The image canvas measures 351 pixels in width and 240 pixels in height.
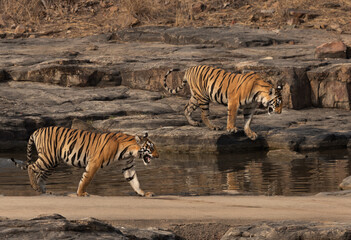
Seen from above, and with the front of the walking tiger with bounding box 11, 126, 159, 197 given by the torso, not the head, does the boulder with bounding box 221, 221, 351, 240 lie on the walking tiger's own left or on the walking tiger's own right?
on the walking tiger's own right

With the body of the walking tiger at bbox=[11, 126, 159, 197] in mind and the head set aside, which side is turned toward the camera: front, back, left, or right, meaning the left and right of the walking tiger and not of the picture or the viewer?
right

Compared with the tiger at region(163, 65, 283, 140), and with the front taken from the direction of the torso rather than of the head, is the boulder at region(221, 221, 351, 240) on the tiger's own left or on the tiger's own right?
on the tiger's own right

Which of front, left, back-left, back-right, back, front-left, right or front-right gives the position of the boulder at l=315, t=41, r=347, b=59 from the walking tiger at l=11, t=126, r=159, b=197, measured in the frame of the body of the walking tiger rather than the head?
front-left

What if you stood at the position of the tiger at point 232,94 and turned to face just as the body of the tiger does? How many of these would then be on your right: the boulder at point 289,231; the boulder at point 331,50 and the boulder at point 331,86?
1

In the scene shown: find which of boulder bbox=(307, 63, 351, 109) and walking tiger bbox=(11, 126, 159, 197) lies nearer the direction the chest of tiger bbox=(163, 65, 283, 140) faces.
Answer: the boulder

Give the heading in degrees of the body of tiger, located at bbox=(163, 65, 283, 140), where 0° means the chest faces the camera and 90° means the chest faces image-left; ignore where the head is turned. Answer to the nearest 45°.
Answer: approximately 270°

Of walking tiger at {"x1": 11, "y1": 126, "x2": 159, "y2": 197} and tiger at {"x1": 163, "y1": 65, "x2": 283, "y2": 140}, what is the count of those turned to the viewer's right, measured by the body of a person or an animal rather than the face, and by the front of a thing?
2

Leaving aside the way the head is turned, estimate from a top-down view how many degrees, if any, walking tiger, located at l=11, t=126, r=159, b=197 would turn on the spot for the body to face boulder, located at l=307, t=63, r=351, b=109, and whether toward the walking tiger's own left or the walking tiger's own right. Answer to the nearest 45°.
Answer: approximately 45° to the walking tiger's own left

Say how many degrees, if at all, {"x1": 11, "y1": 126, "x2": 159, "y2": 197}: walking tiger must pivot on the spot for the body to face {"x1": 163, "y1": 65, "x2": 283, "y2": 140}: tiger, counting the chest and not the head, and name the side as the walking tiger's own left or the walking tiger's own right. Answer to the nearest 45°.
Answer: approximately 45° to the walking tiger's own left

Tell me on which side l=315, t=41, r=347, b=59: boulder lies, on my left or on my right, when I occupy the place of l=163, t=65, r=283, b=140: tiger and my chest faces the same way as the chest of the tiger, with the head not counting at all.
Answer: on my left
